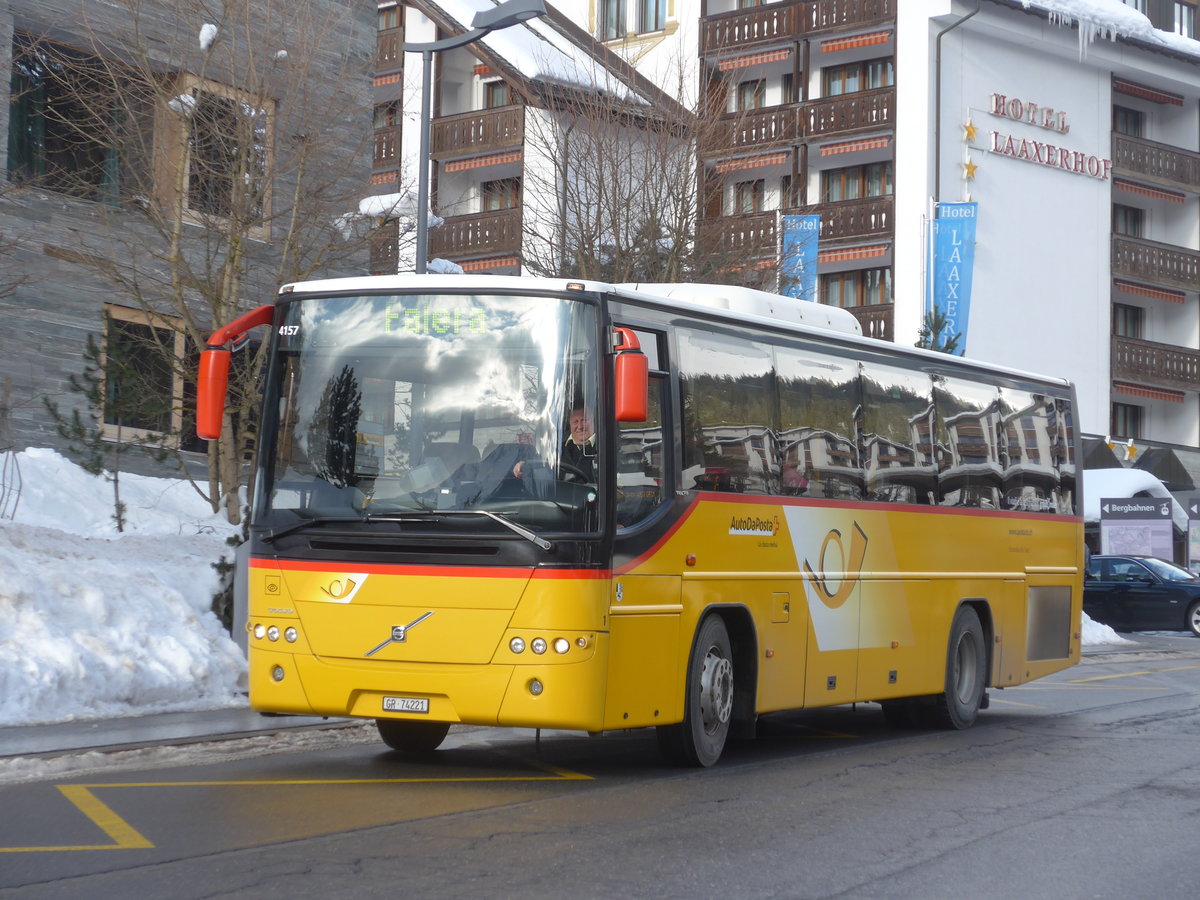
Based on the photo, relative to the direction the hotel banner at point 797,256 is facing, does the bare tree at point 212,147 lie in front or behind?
in front

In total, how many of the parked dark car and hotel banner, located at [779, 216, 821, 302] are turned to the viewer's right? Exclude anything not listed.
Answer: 1

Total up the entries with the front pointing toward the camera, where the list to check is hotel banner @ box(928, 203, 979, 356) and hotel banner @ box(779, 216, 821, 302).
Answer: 2

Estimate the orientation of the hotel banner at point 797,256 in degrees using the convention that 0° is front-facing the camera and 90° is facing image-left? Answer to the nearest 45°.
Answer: approximately 0°

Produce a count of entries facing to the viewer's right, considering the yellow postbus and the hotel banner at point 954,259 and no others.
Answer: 0

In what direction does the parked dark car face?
to the viewer's right

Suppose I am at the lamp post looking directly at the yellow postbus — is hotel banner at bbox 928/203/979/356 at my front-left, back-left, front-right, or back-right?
back-left

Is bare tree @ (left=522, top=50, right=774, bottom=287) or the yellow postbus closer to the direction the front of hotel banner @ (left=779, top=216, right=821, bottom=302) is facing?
the yellow postbus

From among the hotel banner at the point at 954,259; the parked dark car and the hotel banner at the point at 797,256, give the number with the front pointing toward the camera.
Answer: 2

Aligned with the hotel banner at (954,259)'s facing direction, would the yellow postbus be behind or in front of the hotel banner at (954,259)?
in front

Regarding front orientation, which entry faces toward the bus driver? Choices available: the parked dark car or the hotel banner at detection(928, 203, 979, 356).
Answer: the hotel banner
